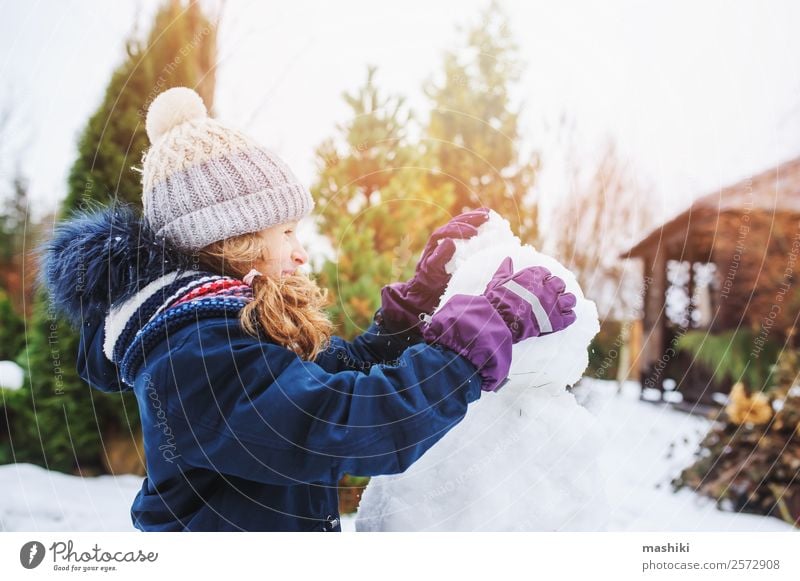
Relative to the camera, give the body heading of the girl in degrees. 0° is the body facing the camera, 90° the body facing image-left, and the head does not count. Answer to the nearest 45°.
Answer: approximately 270°

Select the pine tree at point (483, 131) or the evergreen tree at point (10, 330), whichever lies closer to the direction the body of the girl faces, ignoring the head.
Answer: the pine tree

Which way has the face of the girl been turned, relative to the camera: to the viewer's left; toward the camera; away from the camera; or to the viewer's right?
to the viewer's right
